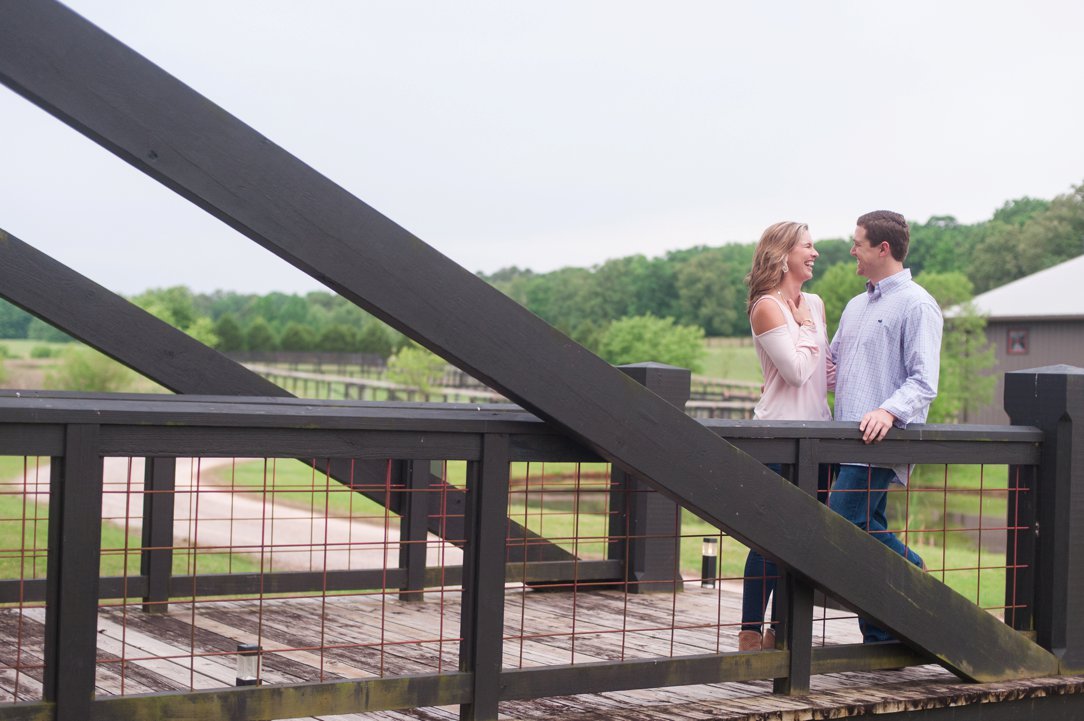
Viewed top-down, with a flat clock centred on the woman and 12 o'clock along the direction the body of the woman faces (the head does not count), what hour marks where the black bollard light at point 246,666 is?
The black bollard light is roughly at 3 o'clock from the woman.

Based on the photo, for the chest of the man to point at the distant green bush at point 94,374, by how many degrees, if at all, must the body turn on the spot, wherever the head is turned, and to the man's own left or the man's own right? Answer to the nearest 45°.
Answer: approximately 90° to the man's own right

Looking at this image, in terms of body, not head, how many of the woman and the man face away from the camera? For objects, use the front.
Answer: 0

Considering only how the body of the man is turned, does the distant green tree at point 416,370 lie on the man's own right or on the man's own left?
on the man's own right

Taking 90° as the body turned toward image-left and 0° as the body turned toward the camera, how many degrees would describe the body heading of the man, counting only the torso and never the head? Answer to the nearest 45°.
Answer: approximately 45°

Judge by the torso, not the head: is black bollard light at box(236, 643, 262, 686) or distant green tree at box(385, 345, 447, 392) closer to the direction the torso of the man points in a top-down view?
the black bollard light

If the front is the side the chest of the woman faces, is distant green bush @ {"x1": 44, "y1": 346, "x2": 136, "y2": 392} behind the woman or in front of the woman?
behind

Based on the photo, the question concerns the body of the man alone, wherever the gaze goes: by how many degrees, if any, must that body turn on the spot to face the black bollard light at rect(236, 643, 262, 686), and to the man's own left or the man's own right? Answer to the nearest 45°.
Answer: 0° — they already face it

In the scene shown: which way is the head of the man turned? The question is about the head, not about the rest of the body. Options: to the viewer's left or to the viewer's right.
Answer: to the viewer's left

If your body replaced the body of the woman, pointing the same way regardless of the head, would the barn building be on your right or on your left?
on your left

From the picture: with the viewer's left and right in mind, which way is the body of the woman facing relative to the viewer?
facing the viewer and to the right of the viewer

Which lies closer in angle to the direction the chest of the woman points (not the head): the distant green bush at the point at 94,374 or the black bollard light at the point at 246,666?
the black bollard light

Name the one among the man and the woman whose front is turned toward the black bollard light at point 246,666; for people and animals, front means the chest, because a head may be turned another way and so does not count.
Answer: the man
